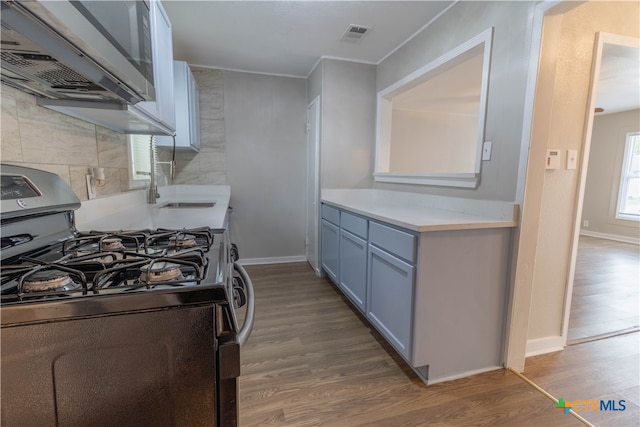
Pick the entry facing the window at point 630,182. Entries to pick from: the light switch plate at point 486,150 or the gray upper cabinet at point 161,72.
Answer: the gray upper cabinet

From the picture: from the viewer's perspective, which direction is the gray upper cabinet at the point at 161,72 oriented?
to the viewer's right

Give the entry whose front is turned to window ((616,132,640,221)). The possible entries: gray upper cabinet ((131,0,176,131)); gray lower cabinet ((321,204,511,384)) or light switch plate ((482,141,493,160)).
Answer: the gray upper cabinet

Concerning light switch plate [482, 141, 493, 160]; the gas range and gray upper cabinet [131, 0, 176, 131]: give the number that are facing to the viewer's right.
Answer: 2

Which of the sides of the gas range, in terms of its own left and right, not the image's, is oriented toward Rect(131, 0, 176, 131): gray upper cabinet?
left

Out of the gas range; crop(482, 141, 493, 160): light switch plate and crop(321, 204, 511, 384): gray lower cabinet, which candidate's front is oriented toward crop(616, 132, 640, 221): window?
the gas range

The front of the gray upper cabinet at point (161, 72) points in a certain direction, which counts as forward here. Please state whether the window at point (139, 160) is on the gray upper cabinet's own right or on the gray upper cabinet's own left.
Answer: on the gray upper cabinet's own left

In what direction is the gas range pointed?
to the viewer's right

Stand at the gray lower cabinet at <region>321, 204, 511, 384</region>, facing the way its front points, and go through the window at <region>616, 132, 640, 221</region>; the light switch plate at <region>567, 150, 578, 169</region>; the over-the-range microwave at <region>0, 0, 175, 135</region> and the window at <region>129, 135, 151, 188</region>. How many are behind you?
2

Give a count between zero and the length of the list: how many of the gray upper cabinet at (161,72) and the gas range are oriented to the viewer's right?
2

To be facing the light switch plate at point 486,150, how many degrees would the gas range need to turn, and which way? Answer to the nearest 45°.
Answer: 0° — it already faces it

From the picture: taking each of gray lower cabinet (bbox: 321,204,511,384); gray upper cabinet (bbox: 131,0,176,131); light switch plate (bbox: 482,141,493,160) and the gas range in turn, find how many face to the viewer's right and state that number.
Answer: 2
